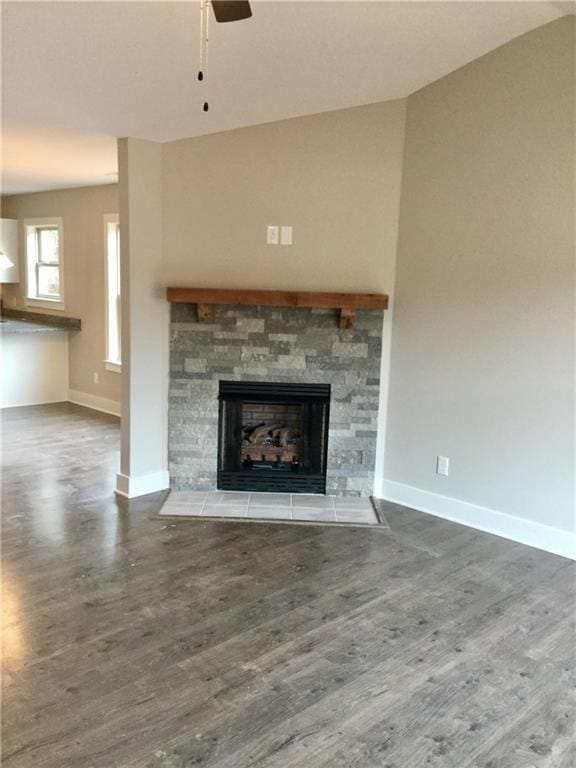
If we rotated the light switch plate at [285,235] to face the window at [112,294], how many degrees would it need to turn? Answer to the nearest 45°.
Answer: approximately 135° to its right

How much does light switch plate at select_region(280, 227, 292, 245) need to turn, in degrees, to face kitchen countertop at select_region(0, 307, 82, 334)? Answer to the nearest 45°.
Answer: approximately 135° to its right

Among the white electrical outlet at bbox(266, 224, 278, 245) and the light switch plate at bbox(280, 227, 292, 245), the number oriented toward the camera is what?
2

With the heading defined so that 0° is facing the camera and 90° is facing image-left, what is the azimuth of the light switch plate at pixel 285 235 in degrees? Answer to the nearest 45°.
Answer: approximately 0°

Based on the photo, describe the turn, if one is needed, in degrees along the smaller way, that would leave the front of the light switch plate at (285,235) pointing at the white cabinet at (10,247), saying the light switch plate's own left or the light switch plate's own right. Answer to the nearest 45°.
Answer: approximately 135° to the light switch plate's own right

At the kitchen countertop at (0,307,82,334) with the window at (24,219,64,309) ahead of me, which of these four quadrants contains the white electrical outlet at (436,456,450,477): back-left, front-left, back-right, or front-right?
back-right

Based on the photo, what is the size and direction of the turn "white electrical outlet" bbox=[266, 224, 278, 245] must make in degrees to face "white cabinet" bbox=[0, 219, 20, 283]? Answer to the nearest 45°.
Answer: approximately 135° to its right

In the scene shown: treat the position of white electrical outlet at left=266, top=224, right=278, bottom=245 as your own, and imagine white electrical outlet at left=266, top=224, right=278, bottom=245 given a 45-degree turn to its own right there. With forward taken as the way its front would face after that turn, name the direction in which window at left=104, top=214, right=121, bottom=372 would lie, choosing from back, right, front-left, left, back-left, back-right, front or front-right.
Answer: right
